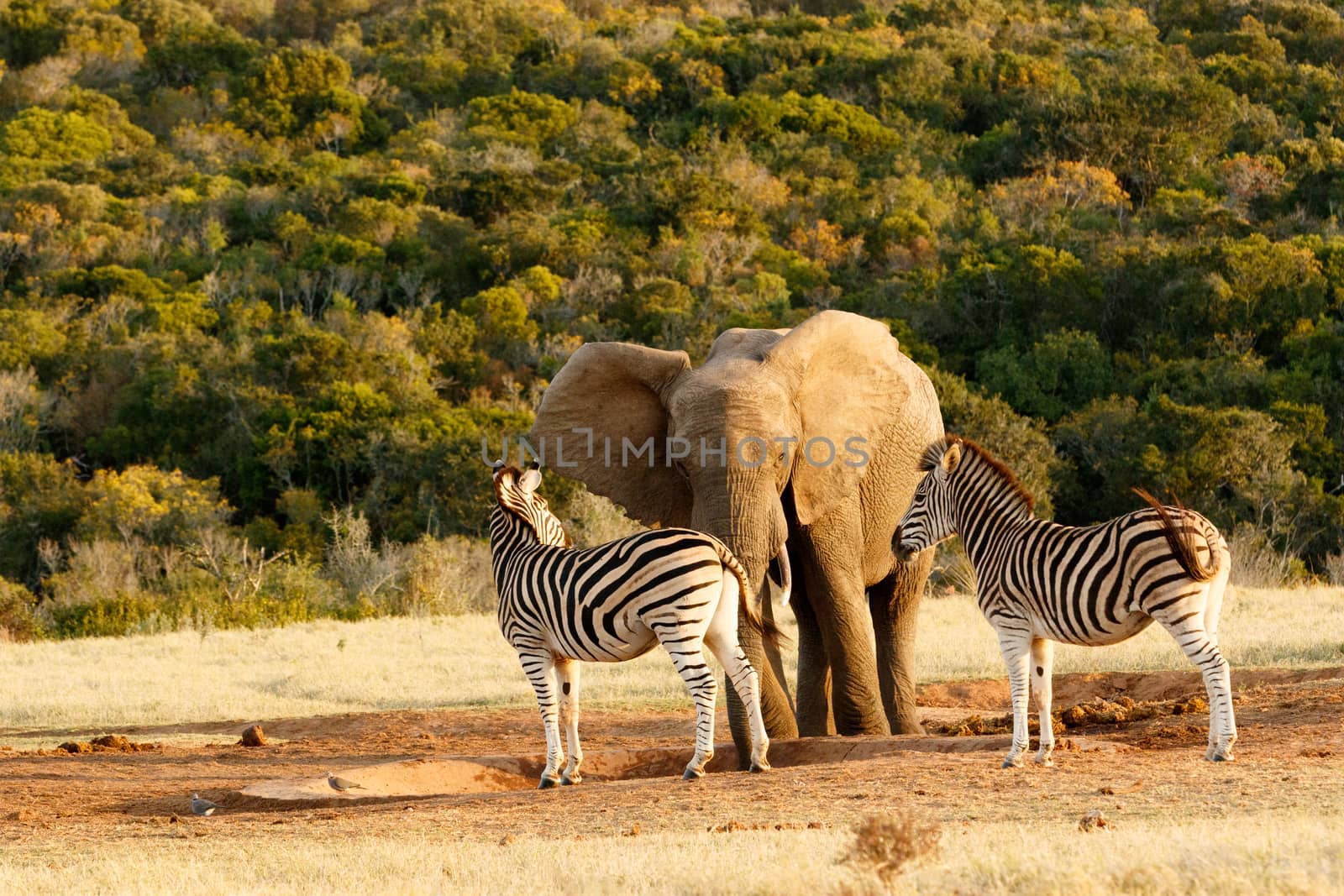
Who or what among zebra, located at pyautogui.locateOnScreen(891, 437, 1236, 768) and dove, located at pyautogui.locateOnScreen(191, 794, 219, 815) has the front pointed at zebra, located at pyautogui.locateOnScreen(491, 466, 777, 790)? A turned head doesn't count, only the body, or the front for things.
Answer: zebra, located at pyautogui.locateOnScreen(891, 437, 1236, 768)

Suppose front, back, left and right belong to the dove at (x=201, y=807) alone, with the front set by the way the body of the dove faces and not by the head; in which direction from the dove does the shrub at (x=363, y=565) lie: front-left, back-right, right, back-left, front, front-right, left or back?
right

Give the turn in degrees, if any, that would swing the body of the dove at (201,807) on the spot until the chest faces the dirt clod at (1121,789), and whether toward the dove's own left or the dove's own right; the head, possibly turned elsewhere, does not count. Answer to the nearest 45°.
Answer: approximately 135° to the dove's own left

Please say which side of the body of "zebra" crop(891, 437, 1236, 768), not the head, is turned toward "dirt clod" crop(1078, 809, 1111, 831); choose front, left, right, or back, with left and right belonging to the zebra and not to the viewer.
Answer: left

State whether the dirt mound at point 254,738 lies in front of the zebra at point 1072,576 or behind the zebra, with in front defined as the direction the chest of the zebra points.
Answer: in front

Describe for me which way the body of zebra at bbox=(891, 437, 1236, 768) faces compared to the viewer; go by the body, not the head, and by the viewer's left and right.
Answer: facing to the left of the viewer

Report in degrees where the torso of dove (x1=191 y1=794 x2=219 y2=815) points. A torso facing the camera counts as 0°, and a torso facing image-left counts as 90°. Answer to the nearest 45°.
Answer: approximately 90°
